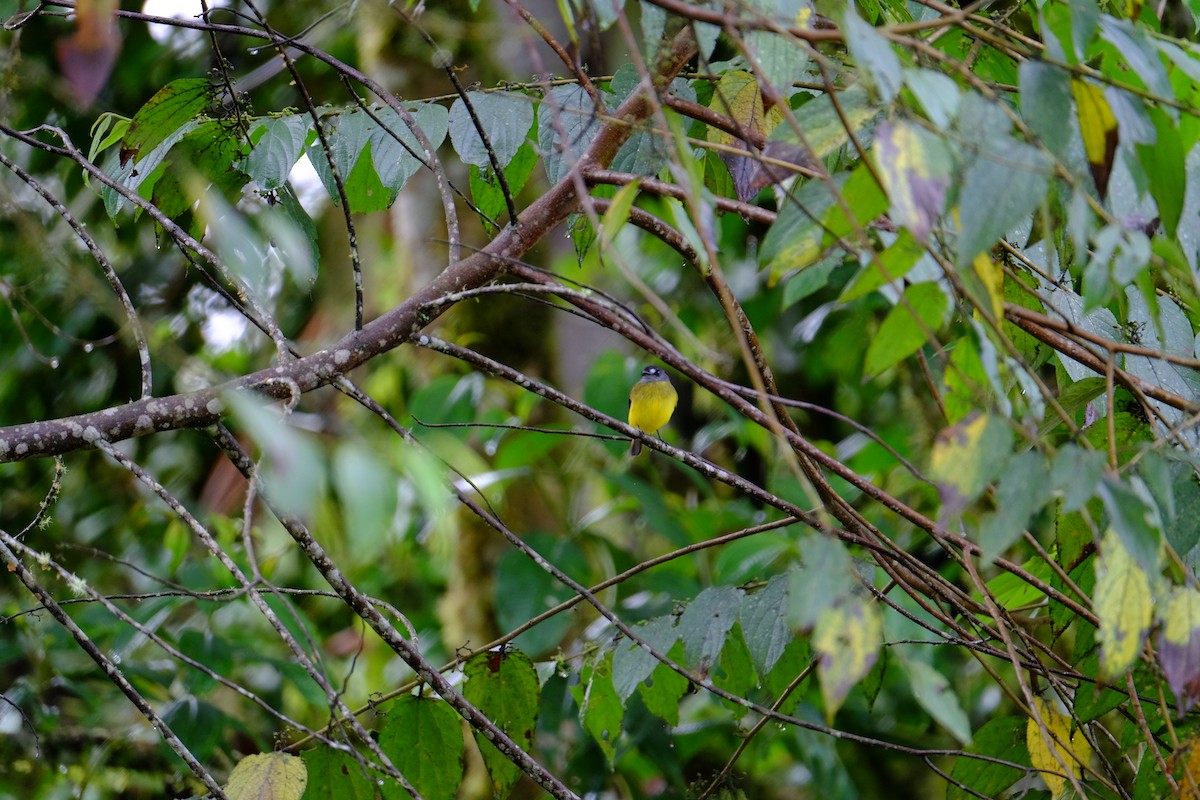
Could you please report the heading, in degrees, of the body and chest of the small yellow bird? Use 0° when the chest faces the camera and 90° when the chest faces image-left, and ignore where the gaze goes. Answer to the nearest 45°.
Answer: approximately 0°
